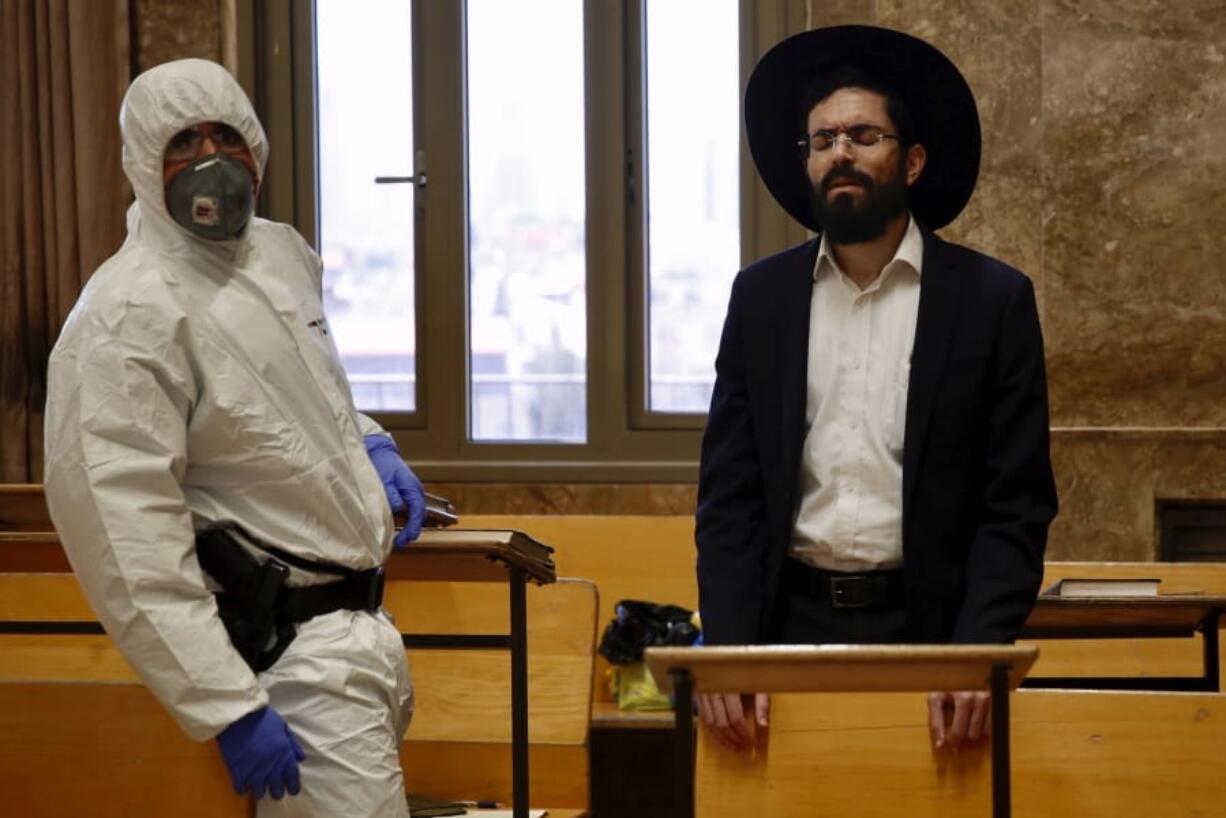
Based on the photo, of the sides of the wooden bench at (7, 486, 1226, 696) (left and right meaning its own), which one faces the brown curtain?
right

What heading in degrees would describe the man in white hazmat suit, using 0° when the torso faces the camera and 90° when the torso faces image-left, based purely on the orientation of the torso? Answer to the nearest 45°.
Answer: approximately 315°

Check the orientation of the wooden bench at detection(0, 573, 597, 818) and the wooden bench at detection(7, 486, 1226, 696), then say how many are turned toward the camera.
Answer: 2

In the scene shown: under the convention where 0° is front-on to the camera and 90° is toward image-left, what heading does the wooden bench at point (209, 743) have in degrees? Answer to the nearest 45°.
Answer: approximately 0°

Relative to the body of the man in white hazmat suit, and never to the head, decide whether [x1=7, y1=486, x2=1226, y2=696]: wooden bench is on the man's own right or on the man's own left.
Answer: on the man's own left

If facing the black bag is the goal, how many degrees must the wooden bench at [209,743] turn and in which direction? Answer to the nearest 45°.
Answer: approximately 135° to its left
